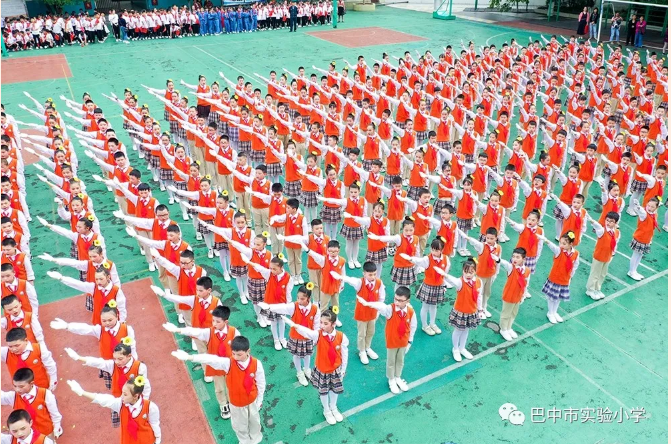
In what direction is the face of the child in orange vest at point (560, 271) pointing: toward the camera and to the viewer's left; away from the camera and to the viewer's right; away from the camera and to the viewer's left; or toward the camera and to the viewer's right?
toward the camera and to the viewer's left

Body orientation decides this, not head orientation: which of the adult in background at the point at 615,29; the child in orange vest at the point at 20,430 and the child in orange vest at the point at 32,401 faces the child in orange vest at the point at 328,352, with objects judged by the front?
the adult in background

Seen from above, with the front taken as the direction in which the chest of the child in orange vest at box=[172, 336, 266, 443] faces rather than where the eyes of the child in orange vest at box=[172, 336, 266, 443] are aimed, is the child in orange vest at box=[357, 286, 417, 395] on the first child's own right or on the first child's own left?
on the first child's own left

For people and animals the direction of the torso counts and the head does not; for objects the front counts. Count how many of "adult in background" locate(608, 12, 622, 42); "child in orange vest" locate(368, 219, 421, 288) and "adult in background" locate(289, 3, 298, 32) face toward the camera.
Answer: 3

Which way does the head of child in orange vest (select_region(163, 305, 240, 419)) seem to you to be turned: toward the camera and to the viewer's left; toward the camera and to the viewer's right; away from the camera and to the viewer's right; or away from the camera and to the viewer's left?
toward the camera and to the viewer's left

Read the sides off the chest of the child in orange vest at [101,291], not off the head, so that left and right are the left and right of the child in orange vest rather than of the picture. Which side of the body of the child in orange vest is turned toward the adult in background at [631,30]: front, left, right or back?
back

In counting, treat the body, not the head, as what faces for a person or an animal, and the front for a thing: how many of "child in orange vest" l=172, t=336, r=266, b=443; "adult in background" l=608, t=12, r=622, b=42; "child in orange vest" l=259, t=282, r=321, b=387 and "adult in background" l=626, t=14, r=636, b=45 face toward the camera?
4

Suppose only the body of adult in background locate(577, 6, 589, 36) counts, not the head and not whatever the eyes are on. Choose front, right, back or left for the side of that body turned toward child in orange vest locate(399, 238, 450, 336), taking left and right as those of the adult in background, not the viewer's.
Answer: front

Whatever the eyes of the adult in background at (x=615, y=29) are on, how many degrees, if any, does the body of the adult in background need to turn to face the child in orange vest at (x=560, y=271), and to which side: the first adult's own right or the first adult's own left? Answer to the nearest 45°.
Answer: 0° — they already face them

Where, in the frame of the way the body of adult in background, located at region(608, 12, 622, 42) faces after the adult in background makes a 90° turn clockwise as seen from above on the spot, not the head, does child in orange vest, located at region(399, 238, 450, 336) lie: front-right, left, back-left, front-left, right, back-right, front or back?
left

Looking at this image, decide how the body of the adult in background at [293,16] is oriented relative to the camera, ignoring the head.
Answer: toward the camera

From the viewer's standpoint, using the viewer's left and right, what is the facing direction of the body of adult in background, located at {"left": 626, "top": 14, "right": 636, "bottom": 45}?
facing the viewer

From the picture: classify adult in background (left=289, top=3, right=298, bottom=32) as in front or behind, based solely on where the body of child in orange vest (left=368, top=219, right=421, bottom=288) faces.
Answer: behind

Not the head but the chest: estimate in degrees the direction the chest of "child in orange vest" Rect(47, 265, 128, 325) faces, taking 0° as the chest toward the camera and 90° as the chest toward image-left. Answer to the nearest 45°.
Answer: approximately 45°

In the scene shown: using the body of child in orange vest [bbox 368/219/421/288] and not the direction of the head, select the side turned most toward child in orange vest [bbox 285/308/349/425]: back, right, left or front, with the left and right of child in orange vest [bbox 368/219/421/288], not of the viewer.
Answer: front
